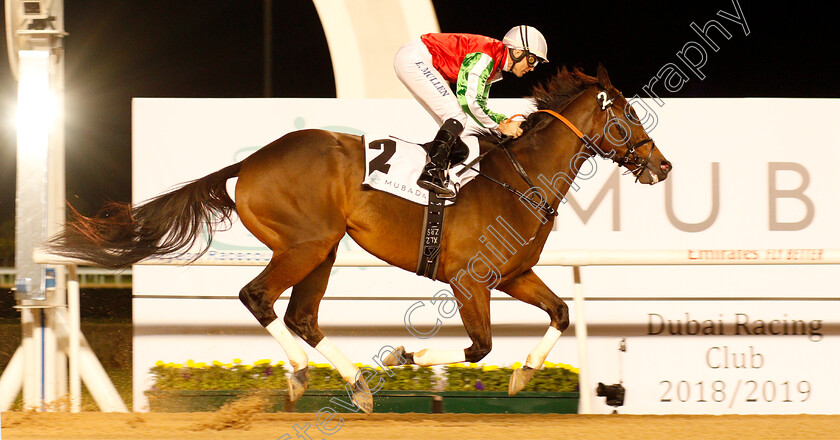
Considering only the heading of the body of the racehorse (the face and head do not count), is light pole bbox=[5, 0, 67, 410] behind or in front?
behind

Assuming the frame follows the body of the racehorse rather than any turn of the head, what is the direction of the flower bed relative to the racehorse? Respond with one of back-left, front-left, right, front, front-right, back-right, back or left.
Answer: left

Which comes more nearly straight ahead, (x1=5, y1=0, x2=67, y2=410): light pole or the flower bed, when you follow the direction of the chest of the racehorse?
the flower bed

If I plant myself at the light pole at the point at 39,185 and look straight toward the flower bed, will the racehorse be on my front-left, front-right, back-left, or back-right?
front-right

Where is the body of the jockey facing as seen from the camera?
to the viewer's right

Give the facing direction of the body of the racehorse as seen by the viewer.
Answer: to the viewer's right

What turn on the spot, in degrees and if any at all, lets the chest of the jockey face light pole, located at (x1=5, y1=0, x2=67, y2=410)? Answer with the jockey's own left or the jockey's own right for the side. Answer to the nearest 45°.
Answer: approximately 180°
